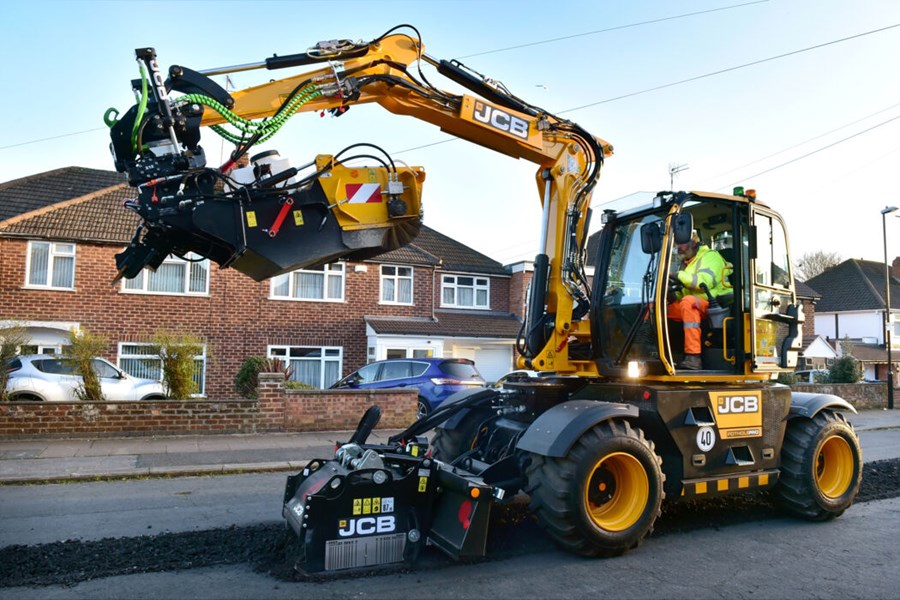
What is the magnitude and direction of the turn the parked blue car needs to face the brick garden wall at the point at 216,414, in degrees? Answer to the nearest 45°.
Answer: approximately 90° to its left

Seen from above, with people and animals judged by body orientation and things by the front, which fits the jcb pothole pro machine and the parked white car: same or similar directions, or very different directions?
very different directions

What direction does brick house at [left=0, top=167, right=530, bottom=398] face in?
toward the camera

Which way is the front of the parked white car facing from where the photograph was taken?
facing to the right of the viewer

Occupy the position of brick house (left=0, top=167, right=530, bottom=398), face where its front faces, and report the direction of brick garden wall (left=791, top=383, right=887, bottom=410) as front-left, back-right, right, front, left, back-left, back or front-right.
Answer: left

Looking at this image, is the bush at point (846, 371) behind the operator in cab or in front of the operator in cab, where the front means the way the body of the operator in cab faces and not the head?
behind

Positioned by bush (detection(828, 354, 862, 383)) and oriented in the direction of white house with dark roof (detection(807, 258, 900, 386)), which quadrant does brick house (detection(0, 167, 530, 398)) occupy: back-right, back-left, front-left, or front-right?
back-left

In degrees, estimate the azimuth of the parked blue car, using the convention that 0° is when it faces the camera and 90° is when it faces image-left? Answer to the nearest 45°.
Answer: approximately 135°

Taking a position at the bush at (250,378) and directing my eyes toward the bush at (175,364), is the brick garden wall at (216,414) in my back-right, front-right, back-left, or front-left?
front-left

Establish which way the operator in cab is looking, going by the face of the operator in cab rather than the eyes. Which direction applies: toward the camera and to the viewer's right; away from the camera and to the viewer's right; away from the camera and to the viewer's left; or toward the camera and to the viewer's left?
toward the camera and to the viewer's left

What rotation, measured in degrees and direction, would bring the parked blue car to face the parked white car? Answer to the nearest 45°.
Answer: approximately 45° to its left

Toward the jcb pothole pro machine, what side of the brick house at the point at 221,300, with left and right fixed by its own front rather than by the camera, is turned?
front
